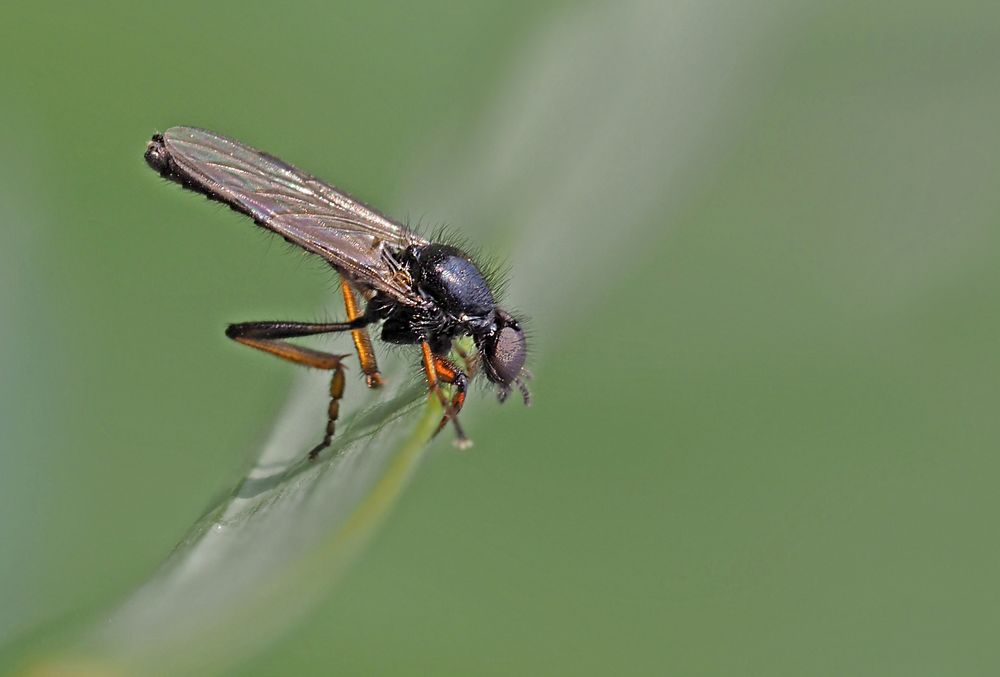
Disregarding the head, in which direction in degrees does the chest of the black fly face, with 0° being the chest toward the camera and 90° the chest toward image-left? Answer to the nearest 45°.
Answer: approximately 270°
